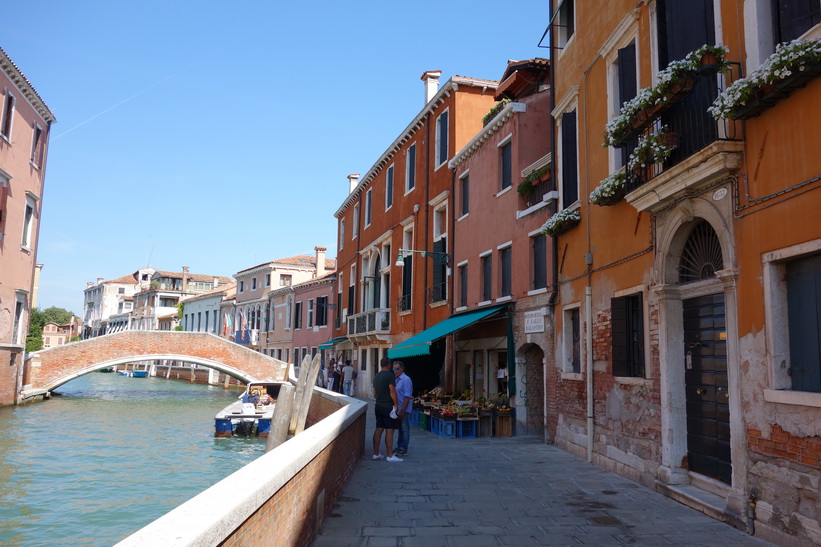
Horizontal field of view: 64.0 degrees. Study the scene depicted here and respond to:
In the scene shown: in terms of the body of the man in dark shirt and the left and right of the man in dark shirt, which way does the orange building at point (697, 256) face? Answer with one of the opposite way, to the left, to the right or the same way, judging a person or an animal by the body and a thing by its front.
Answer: the opposite way

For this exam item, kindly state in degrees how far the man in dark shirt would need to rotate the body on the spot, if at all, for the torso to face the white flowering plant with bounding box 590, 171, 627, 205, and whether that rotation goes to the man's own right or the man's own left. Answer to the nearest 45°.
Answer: approximately 90° to the man's own right

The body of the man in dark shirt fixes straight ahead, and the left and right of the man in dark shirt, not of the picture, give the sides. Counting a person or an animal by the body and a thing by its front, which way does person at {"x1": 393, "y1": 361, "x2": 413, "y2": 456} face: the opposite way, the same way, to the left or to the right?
the opposite way

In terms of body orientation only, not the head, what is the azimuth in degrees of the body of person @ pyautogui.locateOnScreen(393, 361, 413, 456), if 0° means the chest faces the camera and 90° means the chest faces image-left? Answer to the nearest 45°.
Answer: approximately 45°

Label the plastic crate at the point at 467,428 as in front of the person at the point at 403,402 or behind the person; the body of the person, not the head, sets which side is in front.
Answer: behind

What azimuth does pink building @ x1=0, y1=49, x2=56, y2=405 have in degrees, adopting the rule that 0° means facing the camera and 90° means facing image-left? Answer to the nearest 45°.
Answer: approximately 315°

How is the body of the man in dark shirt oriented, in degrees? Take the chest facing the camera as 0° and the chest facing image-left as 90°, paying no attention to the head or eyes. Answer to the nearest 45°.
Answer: approximately 225°

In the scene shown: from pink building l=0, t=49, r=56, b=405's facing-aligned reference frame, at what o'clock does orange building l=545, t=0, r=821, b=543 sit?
The orange building is roughly at 1 o'clock from the pink building.

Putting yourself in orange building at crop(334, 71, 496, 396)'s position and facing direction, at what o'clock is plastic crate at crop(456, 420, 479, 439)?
The plastic crate is roughly at 10 o'clock from the orange building.
